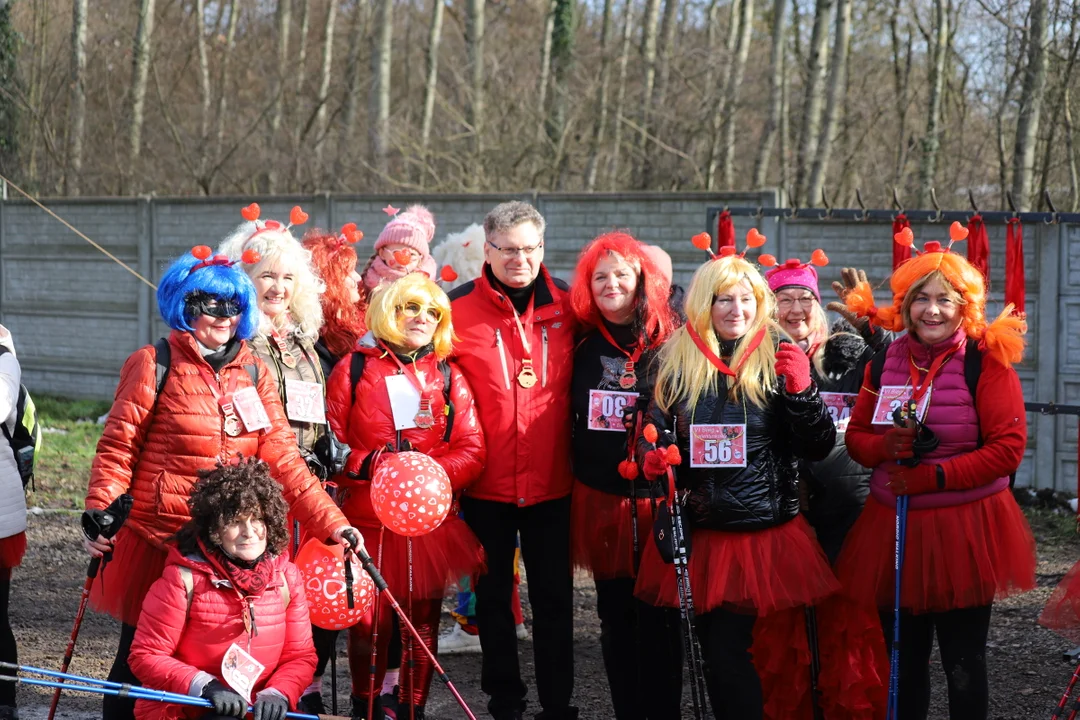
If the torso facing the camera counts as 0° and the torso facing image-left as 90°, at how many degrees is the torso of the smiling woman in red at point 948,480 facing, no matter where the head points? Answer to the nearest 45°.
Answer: approximately 45°

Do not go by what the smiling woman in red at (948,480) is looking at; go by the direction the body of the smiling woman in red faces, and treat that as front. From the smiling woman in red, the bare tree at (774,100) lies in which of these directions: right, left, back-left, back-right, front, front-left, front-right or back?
back-right

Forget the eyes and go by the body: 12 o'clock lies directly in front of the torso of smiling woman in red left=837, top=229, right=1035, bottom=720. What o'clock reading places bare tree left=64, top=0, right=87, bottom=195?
The bare tree is roughly at 3 o'clock from the smiling woman in red.

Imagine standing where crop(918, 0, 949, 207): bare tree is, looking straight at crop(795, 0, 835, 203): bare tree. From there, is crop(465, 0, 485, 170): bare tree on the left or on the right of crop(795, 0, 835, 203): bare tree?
right

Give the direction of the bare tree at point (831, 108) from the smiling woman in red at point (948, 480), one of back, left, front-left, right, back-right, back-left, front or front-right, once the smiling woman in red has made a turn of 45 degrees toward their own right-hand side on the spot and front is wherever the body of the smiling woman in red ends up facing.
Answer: right

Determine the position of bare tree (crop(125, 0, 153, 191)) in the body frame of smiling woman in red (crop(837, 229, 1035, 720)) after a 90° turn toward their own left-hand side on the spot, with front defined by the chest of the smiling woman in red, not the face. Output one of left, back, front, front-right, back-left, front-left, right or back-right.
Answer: back

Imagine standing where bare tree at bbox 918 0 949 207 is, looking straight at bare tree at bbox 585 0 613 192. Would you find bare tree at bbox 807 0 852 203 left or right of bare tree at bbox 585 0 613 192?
left

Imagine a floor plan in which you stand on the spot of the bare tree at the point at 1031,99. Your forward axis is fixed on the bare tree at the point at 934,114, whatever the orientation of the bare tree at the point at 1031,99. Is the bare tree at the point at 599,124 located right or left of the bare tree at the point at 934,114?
left
